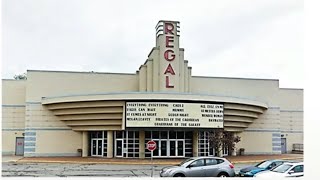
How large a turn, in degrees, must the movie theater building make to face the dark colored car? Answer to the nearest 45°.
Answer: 0° — it already faces it

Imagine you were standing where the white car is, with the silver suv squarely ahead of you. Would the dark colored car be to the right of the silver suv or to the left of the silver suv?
right

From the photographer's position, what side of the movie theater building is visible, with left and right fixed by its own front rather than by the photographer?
front

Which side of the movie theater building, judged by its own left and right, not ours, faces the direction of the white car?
front

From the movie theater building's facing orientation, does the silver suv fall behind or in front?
in front

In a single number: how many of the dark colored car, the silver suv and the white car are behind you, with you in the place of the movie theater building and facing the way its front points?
0

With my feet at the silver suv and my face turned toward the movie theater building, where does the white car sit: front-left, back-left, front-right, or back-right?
back-right
